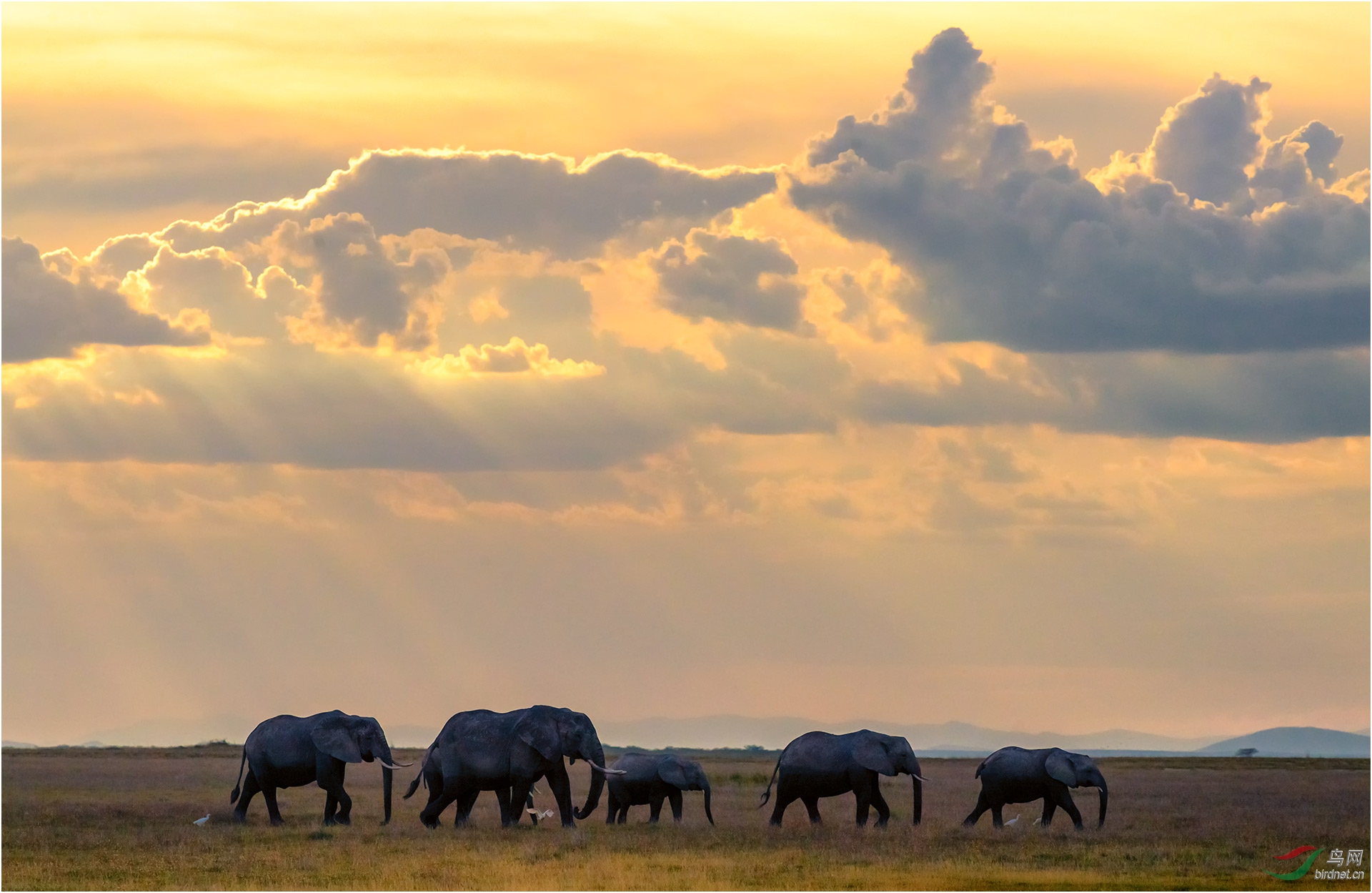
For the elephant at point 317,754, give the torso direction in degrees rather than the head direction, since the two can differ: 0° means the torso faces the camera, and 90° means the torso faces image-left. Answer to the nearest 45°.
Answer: approximately 270°

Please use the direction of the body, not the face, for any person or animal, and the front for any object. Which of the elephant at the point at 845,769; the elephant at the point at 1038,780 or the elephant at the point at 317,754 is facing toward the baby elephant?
the elephant at the point at 317,754

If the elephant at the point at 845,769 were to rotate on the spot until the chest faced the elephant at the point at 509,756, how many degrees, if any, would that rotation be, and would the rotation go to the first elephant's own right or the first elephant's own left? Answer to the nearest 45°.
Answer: approximately 180°

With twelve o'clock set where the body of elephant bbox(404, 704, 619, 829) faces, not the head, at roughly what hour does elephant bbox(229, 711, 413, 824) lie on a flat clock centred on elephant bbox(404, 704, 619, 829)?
elephant bbox(229, 711, 413, 824) is roughly at 7 o'clock from elephant bbox(404, 704, 619, 829).

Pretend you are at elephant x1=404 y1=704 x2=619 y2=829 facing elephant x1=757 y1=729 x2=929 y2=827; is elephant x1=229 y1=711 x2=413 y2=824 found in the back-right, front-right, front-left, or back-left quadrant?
back-left

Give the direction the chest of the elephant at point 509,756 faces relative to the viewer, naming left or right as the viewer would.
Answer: facing to the right of the viewer

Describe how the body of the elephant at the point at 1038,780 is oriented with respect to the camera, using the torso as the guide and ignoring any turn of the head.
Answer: to the viewer's right

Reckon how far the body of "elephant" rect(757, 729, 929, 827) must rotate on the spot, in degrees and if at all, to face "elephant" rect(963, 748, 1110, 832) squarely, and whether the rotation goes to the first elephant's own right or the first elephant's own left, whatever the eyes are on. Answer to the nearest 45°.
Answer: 0° — it already faces it

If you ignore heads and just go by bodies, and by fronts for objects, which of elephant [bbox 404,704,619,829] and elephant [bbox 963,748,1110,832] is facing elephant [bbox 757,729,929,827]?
elephant [bbox 404,704,619,829]

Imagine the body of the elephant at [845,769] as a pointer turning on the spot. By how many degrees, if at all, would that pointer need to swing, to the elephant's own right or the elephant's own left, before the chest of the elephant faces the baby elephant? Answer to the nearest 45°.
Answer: approximately 180°

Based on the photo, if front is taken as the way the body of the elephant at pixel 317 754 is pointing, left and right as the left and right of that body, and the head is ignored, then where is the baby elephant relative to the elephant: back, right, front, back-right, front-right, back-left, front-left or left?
front

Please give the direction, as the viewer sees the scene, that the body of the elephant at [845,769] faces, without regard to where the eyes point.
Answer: to the viewer's right

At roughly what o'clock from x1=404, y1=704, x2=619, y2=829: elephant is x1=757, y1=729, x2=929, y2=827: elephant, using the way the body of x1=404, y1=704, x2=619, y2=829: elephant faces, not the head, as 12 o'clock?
x1=757, y1=729, x2=929, y2=827: elephant is roughly at 12 o'clock from x1=404, y1=704, x2=619, y2=829: elephant.

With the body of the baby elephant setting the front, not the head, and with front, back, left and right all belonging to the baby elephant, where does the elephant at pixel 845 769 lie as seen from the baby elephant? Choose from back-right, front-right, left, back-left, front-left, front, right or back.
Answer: front
